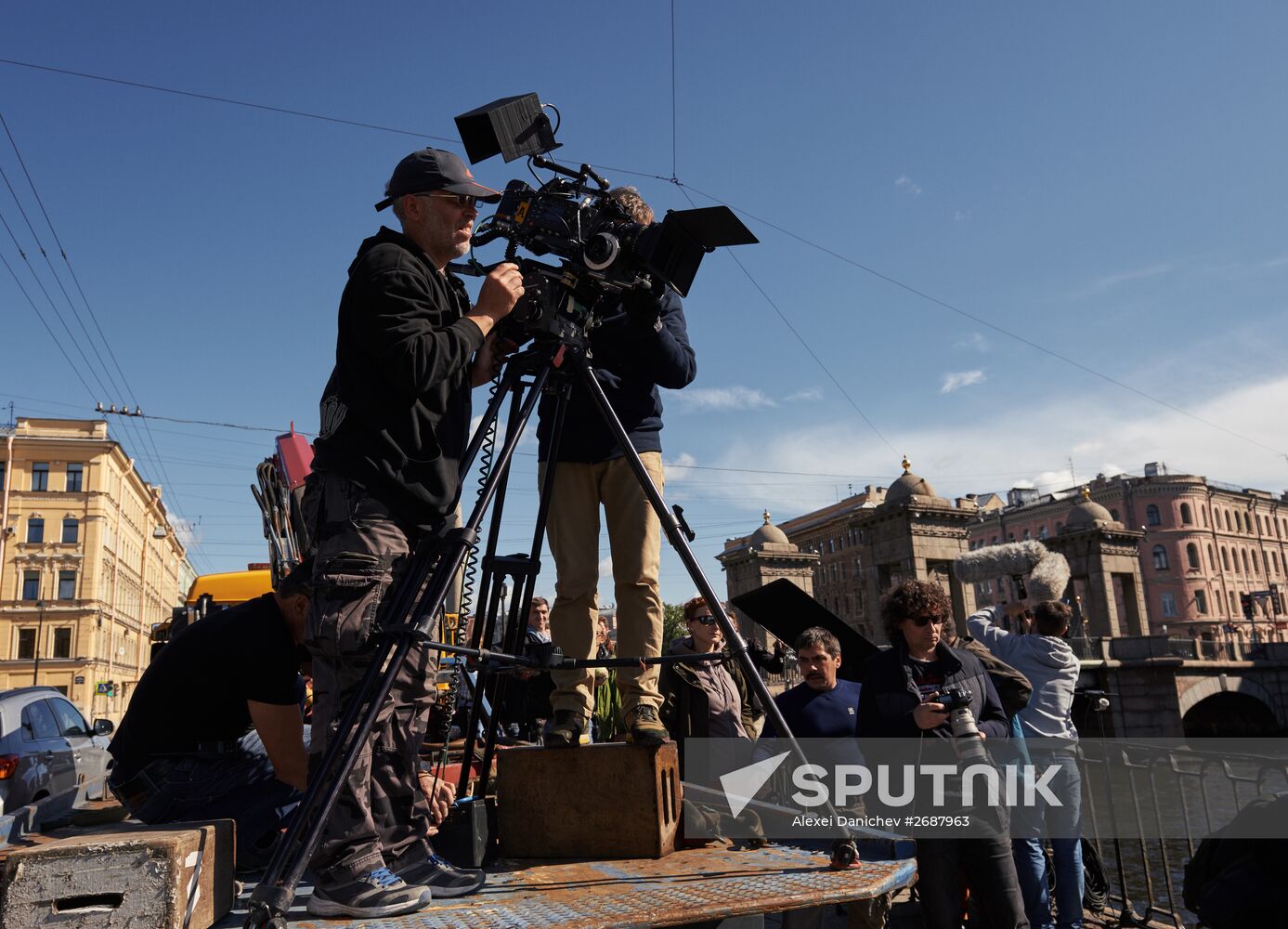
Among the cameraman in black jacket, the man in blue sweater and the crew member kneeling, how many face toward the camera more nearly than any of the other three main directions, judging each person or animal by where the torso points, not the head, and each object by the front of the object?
1

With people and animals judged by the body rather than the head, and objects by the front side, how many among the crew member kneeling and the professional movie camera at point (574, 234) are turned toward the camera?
0

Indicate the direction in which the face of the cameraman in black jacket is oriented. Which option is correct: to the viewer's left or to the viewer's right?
to the viewer's right

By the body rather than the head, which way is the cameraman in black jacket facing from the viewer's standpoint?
to the viewer's right

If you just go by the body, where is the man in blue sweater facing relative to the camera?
toward the camera

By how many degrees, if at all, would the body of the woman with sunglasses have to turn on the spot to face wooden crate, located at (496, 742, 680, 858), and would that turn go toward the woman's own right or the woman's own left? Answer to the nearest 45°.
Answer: approximately 45° to the woman's own right

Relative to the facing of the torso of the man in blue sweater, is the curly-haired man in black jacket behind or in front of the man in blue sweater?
in front

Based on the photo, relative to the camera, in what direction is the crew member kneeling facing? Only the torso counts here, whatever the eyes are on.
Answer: to the viewer's right

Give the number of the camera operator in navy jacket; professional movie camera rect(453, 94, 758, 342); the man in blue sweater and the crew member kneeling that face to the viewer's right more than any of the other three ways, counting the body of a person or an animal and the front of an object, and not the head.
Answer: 2

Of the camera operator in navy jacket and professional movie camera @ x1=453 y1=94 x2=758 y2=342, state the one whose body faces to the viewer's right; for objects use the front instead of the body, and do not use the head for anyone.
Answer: the professional movie camera

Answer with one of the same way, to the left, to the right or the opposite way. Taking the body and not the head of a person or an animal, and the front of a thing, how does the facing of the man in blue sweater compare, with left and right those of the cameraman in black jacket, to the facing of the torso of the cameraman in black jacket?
to the right

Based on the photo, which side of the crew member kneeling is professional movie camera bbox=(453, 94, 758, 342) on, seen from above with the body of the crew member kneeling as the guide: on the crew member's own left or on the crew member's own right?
on the crew member's own right

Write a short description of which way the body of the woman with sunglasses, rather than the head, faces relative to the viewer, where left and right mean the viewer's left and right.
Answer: facing the viewer and to the right of the viewer

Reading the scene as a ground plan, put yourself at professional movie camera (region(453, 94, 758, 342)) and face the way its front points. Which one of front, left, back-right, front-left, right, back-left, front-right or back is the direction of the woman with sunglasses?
left

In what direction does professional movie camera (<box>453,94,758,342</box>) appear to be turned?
to the viewer's right

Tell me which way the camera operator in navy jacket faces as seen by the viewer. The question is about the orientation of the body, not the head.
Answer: toward the camera

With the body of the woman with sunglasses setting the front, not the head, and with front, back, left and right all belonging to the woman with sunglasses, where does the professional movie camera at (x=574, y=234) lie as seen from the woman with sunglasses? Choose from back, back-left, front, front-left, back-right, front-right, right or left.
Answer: front-right

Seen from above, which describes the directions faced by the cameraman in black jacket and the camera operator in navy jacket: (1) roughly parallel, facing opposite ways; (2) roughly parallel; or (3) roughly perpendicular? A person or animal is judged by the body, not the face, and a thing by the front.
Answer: roughly perpendicular
